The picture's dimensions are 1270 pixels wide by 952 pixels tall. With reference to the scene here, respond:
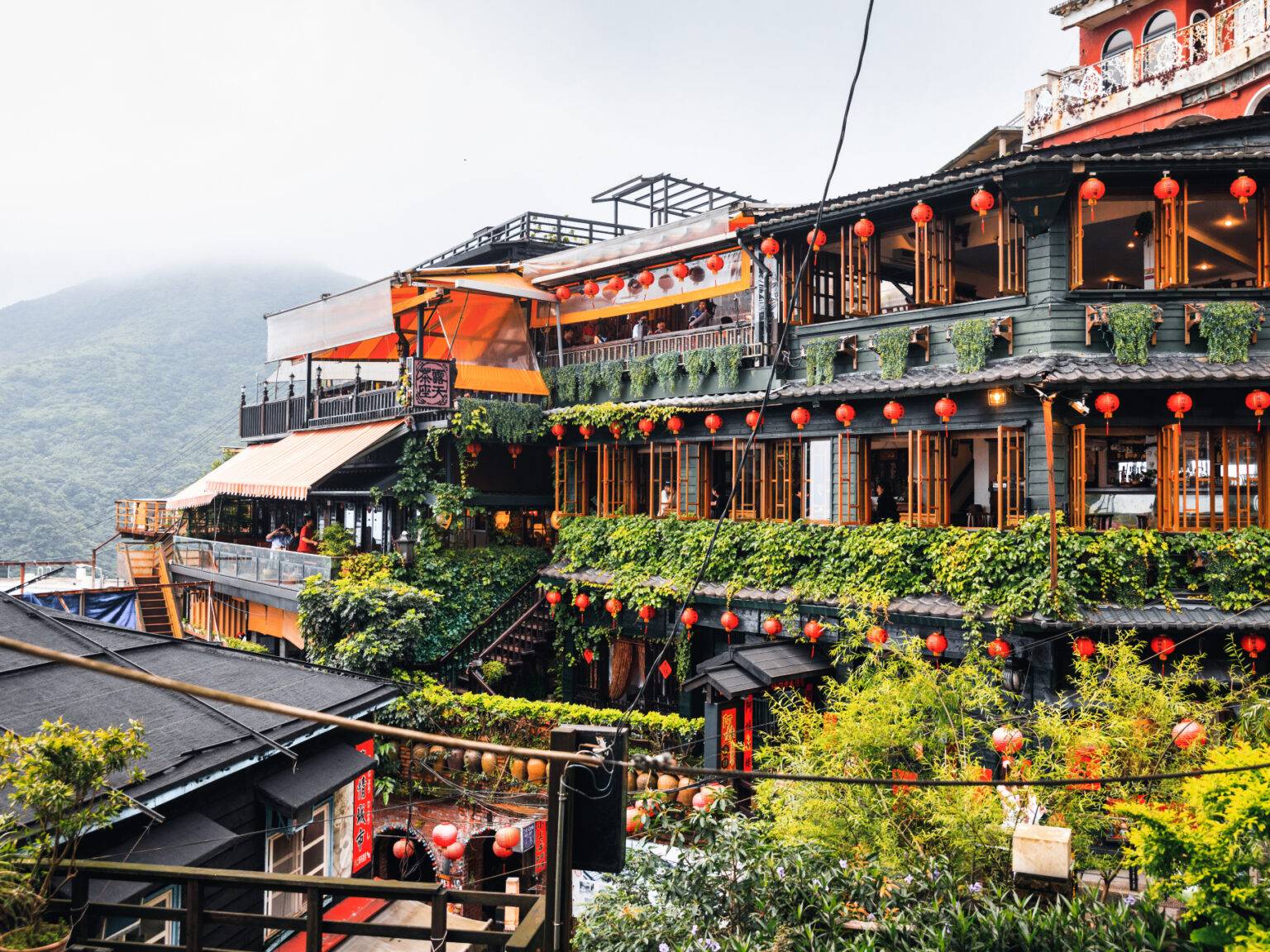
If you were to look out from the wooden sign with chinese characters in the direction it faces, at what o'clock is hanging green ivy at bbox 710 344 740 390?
The hanging green ivy is roughly at 10 o'clock from the wooden sign with chinese characters.

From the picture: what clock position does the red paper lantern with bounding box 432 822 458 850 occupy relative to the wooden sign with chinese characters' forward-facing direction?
The red paper lantern is roughly at 12 o'clock from the wooden sign with chinese characters.

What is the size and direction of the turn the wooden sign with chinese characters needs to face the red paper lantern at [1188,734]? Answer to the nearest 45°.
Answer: approximately 45° to its left

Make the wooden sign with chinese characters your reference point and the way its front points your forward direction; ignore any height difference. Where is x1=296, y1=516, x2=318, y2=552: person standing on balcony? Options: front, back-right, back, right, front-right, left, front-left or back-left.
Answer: back-right

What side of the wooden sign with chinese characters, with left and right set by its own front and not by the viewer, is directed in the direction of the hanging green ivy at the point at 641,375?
left

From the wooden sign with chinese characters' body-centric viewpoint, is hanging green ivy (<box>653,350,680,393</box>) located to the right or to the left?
on its left

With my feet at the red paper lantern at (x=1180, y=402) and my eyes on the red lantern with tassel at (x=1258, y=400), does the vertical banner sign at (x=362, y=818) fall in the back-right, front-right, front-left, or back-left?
back-right

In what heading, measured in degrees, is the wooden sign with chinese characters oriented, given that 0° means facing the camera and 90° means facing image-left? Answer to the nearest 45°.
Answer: approximately 0°

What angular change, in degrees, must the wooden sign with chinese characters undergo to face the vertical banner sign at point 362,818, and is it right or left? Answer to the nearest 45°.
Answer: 0° — it already faces it

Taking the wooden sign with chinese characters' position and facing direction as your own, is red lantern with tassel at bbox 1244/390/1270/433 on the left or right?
on its left

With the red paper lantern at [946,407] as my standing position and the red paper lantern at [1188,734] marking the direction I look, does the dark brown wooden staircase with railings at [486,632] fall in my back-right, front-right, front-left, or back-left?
back-right

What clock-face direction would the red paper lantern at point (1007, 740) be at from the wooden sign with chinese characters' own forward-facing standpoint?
The red paper lantern is roughly at 11 o'clock from the wooden sign with chinese characters.
